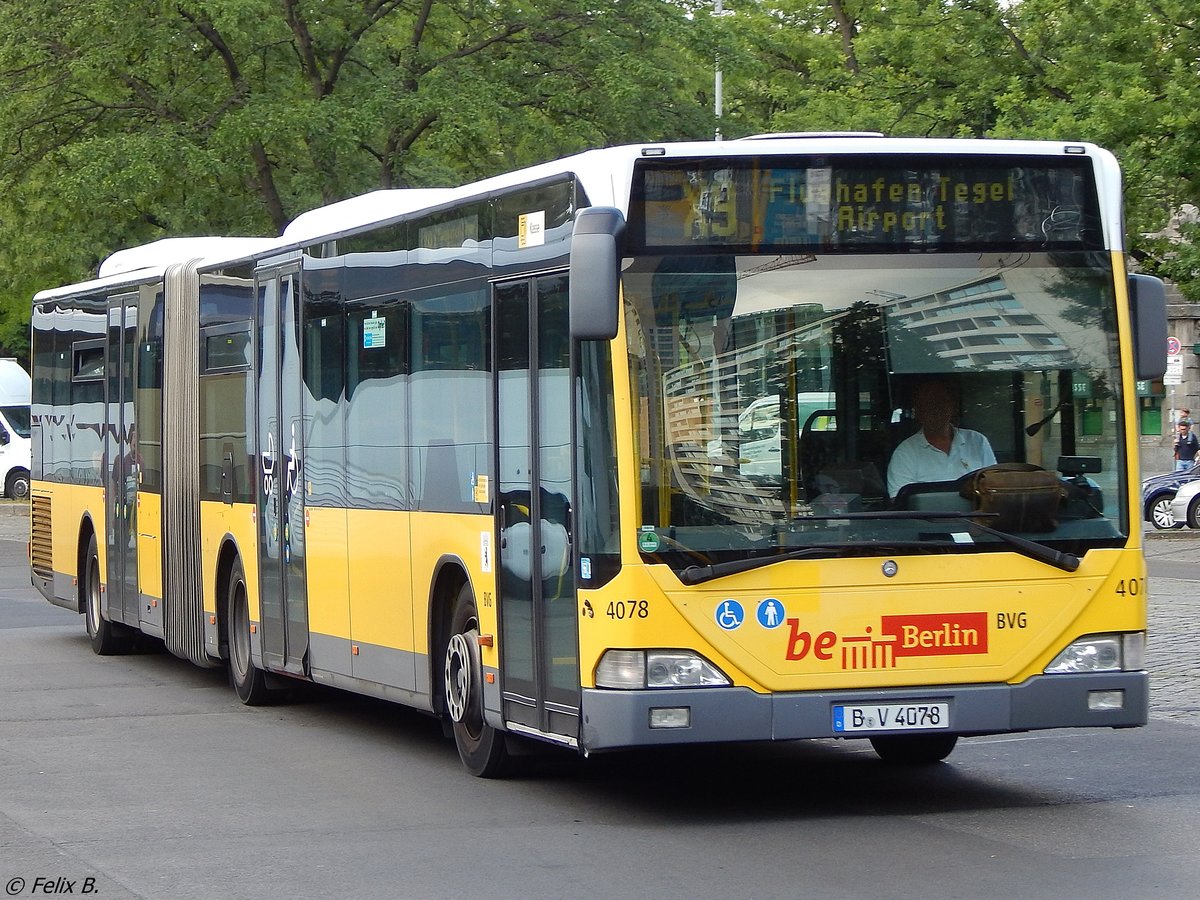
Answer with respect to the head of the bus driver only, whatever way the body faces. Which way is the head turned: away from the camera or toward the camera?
toward the camera

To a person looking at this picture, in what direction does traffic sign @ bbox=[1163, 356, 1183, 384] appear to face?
facing the viewer

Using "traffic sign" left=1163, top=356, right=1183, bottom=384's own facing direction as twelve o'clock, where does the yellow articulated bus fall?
The yellow articulated bus is roughly at 12 o'clock from the traffic sign.

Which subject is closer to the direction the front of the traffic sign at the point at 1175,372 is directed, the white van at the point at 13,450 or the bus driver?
the bus driver

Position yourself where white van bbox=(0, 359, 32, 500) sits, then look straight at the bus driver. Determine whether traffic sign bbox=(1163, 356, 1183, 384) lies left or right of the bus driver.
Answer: left

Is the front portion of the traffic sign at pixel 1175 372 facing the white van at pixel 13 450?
no

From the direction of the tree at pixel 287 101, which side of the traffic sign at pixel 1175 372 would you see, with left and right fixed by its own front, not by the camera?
right

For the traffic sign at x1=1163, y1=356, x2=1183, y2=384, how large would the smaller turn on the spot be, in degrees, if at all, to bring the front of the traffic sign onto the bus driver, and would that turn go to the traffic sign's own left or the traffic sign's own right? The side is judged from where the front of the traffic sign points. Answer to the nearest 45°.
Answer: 0° — it already faces them

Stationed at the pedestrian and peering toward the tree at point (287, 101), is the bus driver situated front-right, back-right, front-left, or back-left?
front-left
